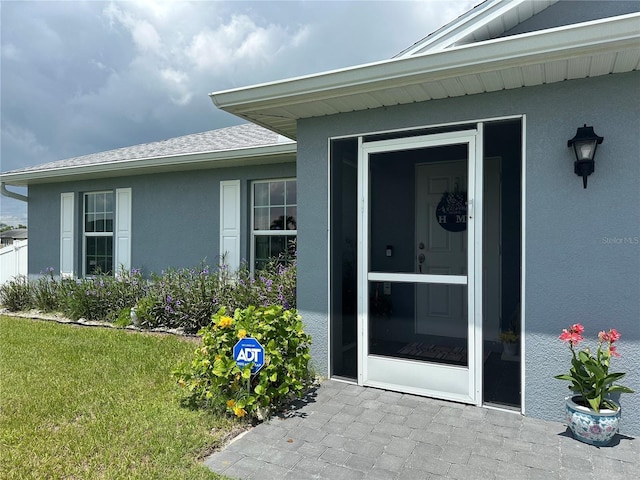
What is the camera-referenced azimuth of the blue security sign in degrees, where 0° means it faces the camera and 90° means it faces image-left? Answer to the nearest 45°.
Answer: approximately 0°

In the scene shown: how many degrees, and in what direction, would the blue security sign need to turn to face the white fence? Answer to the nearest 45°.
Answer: approximately 135° to its right

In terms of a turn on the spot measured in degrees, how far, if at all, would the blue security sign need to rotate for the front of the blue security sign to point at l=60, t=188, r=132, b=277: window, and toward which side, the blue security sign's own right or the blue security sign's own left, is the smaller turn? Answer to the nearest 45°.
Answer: approximately 135° to the blue security sign's own right

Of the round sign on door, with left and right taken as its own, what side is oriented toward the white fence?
right

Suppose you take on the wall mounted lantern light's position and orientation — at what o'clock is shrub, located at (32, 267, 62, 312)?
The shrub is roughly at 3 o'clock from the wall mounted lantern light.

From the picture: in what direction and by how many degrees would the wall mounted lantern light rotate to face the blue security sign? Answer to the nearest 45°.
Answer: approximately 45° to its right

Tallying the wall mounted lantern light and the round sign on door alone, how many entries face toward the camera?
2

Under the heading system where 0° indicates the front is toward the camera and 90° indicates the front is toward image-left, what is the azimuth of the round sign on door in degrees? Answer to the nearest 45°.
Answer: approximately 0°
